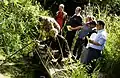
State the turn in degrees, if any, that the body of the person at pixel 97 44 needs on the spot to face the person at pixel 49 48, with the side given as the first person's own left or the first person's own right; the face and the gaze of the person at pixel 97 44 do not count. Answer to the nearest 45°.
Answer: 0° — they already face them

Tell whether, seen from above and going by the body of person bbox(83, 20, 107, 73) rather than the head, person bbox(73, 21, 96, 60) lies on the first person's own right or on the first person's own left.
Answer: on the first person's own right

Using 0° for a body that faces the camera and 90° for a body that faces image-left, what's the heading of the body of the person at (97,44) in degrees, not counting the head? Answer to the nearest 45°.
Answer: approximately 90°
